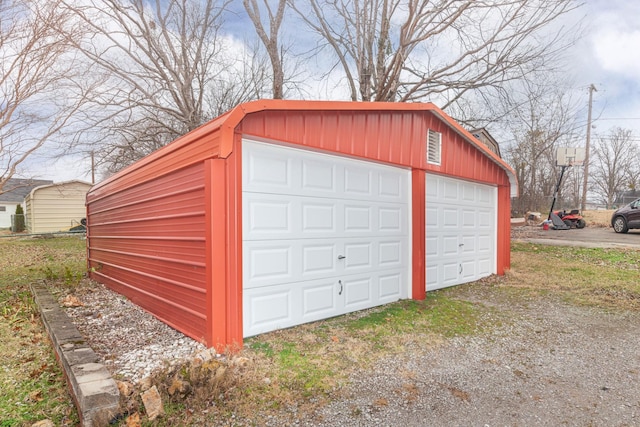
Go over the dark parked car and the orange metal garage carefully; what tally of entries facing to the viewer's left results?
1

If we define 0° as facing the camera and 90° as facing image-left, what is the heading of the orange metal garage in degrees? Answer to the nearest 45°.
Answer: approximately 315°

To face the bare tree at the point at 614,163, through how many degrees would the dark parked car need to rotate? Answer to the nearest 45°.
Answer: approximately 90° to its right

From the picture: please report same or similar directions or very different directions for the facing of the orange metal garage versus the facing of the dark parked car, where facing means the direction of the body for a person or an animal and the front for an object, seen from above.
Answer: very different directions

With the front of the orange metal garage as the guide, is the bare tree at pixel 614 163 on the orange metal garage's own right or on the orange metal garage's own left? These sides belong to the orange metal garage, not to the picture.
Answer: on the orange metal garage's own left

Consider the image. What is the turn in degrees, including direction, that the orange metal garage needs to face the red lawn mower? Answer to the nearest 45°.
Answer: approximately 90° to its left

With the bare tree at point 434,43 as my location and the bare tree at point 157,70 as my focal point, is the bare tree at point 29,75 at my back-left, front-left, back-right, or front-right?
front-left

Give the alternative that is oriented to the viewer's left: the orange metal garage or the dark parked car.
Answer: the dark parked car

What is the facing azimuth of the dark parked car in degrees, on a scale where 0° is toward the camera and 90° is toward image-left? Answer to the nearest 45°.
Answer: approximately 90°

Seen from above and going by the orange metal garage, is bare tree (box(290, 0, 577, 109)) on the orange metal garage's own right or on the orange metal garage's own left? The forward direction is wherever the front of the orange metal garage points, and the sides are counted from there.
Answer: on the orange metal garage's own left

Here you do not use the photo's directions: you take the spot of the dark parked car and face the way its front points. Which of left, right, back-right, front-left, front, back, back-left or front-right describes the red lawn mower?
front-right

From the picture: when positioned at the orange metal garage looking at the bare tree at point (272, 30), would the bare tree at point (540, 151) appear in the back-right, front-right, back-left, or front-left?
front-right

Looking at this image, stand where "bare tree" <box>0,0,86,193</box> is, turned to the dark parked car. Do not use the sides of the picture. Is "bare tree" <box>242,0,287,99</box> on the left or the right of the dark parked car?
left
